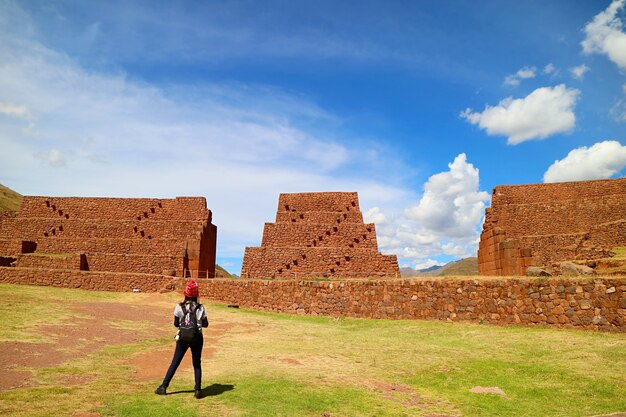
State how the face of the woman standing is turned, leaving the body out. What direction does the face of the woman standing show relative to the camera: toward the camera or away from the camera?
away from the camera

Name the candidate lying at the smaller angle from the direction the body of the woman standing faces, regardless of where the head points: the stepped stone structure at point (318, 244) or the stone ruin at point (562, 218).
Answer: the stepped stone structure

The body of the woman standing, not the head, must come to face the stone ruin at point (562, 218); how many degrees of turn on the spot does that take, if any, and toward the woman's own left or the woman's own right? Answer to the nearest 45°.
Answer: approximately 45° to the woman's own right

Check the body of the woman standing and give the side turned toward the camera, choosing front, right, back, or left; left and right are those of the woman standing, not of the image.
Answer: back

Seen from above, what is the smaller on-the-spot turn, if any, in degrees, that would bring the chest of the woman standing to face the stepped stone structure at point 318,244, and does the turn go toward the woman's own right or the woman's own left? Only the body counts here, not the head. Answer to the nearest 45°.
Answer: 0° — they already face it

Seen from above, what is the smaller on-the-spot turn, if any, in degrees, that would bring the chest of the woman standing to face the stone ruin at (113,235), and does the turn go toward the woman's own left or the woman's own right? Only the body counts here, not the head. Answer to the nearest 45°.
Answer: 0° — they already face it
